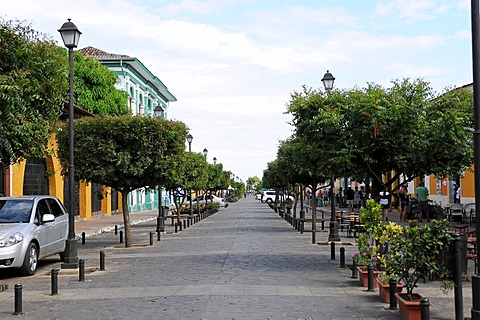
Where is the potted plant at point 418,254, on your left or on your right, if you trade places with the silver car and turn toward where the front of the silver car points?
on your left

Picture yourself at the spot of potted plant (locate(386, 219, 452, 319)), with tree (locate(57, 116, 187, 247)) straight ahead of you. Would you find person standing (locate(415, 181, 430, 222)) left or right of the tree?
right

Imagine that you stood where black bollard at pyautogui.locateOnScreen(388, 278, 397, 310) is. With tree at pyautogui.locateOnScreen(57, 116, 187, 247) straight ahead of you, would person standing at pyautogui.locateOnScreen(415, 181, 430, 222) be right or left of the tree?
right
